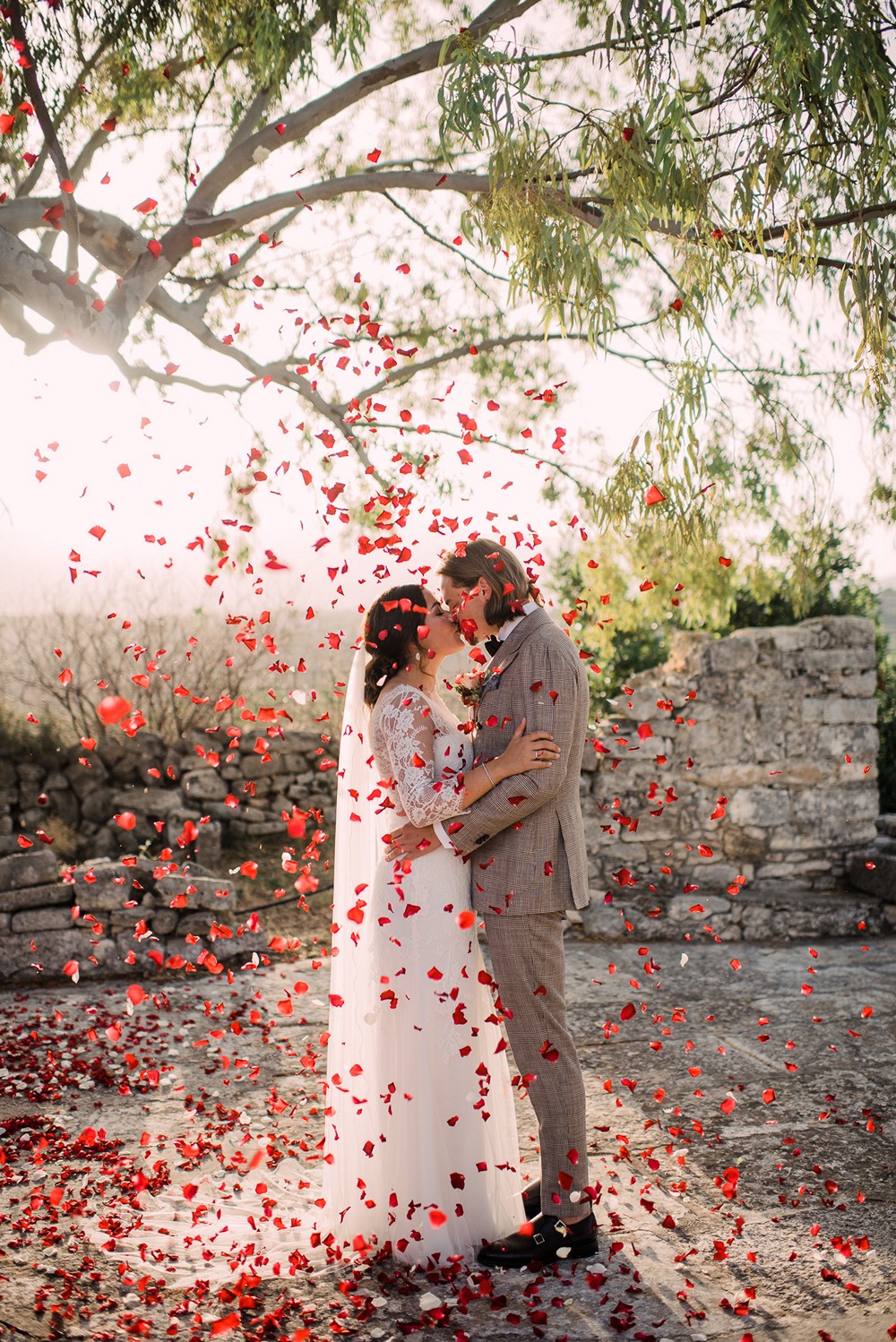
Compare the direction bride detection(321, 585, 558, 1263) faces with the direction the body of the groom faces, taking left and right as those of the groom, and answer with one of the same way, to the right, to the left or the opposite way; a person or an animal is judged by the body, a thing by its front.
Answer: the opposite way

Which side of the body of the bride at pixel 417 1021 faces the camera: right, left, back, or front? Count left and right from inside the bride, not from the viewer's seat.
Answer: right

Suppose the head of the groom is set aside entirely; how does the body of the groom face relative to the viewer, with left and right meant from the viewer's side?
facing to the left of the viewer

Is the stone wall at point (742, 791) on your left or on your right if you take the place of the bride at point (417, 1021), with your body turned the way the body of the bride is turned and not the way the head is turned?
on your left

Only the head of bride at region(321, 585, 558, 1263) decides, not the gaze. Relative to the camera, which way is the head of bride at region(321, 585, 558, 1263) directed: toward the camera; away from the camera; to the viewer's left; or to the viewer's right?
to the viewer's right

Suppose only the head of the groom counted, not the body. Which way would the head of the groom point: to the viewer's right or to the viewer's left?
to the viewer's left

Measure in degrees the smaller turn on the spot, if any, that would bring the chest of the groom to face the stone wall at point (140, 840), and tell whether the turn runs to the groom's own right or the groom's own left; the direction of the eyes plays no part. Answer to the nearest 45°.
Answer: approximately 45° to the groom's own right

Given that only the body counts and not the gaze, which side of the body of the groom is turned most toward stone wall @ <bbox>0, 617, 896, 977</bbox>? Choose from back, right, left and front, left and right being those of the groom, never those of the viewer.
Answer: right
